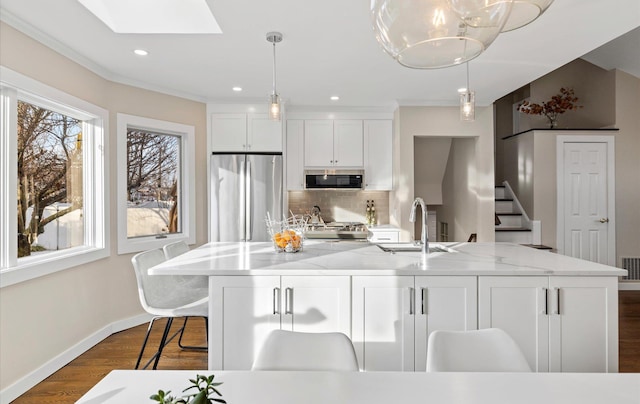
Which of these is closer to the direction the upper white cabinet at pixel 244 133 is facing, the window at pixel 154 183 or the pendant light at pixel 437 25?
the pendant light

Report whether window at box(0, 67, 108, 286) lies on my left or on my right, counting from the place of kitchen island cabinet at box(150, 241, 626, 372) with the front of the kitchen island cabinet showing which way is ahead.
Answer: on my right

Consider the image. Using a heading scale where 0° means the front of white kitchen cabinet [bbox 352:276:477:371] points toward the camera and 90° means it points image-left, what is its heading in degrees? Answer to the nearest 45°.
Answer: approximately 0°

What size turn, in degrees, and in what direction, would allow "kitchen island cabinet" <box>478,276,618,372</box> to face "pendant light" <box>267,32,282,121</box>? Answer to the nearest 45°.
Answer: approximately 90° to its right

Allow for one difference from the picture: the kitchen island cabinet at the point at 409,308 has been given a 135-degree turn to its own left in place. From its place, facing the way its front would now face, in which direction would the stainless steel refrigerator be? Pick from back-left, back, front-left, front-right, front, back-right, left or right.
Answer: left

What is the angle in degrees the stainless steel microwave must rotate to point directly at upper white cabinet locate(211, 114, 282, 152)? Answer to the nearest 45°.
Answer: approximately 90° to its right

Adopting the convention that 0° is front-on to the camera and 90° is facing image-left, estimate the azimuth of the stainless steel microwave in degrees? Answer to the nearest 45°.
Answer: approximately 0°

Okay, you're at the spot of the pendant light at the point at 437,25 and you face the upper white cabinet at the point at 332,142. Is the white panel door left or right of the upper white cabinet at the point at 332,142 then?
right

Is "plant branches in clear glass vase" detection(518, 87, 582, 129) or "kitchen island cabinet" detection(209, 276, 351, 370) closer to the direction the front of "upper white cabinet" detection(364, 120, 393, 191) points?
the kitchen island cabinet
